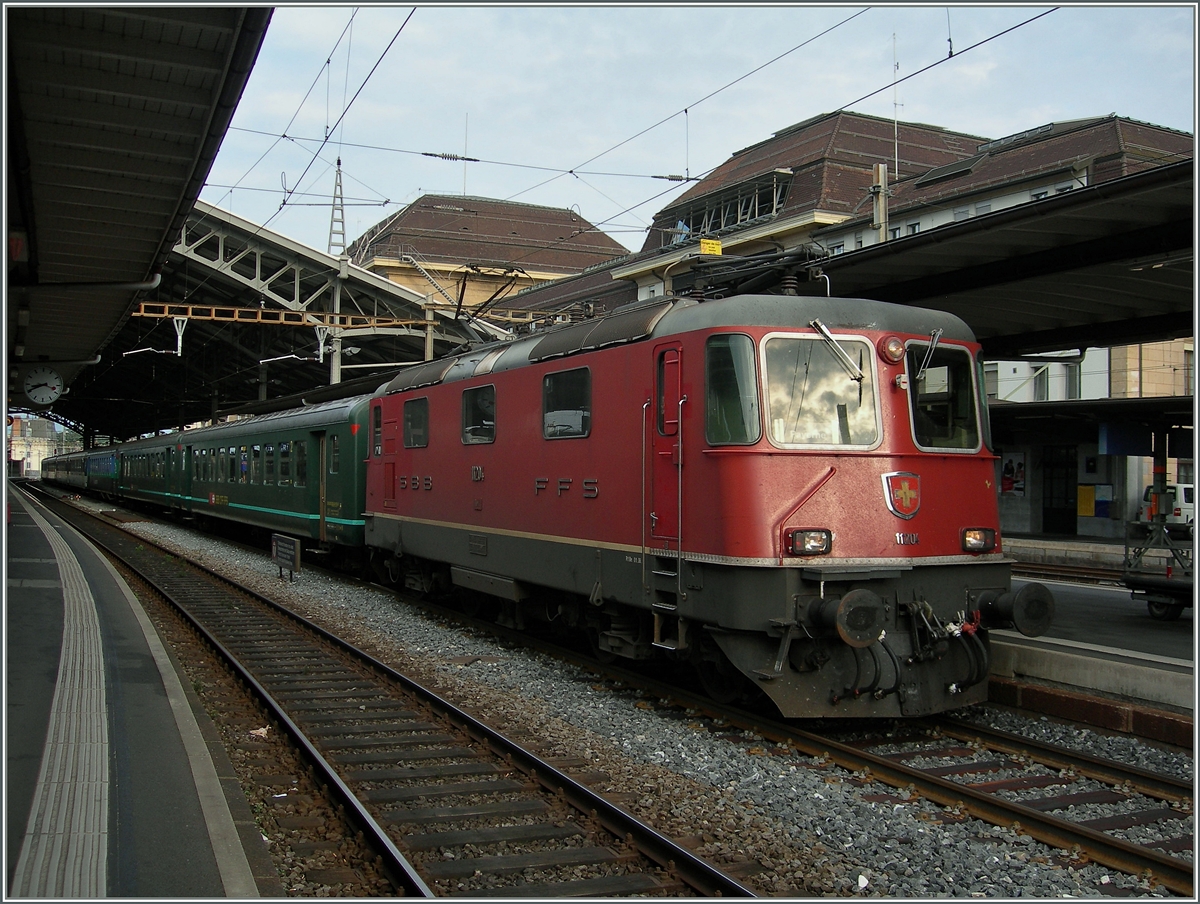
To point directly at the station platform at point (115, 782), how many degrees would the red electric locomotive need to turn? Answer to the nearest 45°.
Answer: approximately 90° to its right

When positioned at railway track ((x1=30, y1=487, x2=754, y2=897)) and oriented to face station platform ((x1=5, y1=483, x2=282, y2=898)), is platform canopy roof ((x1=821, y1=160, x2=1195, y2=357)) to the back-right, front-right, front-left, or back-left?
back-right

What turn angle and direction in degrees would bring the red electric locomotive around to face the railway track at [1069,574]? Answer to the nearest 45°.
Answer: approximately 90° to its left

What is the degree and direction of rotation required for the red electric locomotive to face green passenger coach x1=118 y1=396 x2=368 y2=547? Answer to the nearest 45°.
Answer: approximately 180°

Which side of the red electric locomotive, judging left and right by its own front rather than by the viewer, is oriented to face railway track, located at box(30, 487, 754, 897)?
right

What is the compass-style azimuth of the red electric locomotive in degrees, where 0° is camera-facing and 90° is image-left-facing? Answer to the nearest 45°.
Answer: approximately 315°

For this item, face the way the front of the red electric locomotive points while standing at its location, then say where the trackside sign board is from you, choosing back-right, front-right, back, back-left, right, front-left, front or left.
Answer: back

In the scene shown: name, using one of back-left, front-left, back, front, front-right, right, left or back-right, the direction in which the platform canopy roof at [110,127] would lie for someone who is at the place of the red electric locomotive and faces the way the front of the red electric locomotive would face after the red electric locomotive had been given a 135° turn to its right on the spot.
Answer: front

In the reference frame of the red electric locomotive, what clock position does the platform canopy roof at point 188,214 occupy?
The platform canopy roof is roughly at 5 o'clock from the red electric locomotive.
